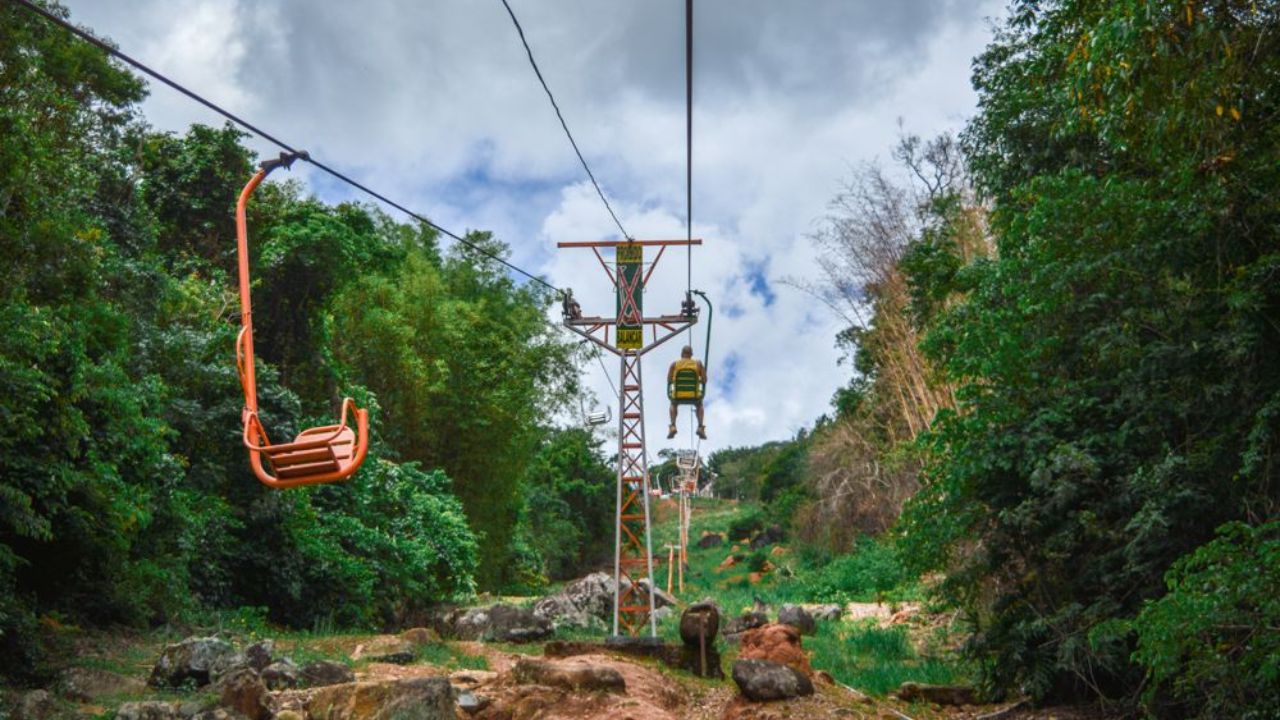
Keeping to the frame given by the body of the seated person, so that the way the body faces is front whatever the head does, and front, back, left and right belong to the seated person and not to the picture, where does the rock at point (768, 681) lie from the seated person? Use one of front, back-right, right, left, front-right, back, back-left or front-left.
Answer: back

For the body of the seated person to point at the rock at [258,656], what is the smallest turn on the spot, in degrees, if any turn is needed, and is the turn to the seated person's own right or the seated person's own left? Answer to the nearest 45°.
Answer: approximately 135° to the seated person's own left

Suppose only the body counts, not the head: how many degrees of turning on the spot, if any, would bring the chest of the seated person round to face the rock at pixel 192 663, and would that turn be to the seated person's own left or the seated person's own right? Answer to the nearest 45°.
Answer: approximately 135° to the seated person's own left

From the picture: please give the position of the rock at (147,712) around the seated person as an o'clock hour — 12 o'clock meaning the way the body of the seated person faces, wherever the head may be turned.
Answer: The rock is roughly at 7 o'clock from the seated person.

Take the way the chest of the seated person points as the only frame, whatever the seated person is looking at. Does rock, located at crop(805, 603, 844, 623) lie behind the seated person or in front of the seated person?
in front

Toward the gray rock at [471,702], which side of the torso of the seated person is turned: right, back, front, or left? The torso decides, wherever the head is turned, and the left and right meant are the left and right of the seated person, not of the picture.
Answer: back

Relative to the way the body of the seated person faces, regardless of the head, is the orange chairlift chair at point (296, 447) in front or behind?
behind

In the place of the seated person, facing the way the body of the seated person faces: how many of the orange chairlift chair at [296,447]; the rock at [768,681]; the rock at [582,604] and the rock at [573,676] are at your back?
3

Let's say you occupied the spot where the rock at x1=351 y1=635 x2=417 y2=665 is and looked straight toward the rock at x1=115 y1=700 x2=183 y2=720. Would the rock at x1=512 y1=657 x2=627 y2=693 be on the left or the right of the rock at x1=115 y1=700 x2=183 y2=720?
left

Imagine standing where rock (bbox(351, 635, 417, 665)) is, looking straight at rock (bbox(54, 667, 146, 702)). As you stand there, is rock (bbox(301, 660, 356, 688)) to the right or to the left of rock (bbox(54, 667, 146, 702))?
left

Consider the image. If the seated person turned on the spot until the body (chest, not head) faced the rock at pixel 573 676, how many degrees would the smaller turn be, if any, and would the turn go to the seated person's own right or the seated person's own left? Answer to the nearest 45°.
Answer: approximately 180°

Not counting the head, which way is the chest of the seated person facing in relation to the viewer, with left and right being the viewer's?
facing away from the viewer
